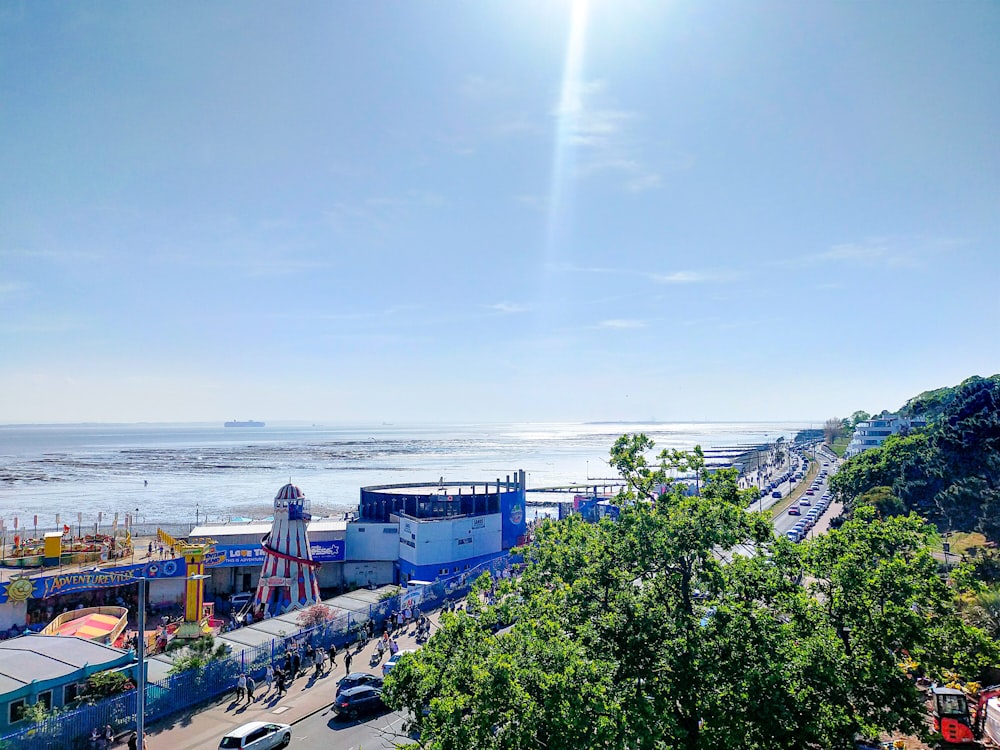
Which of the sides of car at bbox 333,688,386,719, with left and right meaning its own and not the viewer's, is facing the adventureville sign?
left

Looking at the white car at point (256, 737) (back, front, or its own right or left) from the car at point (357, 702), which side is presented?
front

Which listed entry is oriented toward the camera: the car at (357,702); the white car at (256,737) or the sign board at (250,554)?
the sign board

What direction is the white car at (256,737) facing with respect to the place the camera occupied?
facing away from the viewer and to the right of the viewer

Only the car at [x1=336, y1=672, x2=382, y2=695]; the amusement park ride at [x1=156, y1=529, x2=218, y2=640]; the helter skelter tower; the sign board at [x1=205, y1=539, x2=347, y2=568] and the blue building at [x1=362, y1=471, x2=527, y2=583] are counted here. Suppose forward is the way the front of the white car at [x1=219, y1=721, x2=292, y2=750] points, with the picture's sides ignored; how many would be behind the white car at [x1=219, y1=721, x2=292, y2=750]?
0

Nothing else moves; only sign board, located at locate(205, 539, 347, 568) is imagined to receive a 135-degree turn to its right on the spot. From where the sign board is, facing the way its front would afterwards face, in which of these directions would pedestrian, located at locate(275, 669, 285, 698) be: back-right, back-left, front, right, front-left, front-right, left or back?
back-left

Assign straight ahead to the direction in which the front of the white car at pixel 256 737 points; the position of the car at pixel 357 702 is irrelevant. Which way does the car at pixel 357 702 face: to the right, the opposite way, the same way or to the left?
the same way

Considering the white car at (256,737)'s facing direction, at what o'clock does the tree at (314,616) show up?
The tree is roughly at 11 o'clock from the white car.

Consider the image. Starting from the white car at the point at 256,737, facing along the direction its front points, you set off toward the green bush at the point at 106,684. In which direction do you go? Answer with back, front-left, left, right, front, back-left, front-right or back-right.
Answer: left

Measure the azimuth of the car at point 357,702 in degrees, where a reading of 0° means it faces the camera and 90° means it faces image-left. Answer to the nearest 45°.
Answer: approximately 225°

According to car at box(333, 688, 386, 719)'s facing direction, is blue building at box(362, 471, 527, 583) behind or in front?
in front

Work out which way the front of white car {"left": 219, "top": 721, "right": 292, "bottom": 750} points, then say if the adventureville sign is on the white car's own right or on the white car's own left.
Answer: on the white car's own left

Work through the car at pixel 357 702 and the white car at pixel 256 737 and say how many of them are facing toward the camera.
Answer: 0

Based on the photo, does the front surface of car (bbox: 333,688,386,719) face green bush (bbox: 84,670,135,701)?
no

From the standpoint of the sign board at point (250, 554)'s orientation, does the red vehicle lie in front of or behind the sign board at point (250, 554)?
in front

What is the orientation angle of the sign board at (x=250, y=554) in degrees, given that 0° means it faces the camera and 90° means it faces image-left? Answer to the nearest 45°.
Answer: approximately 0°
